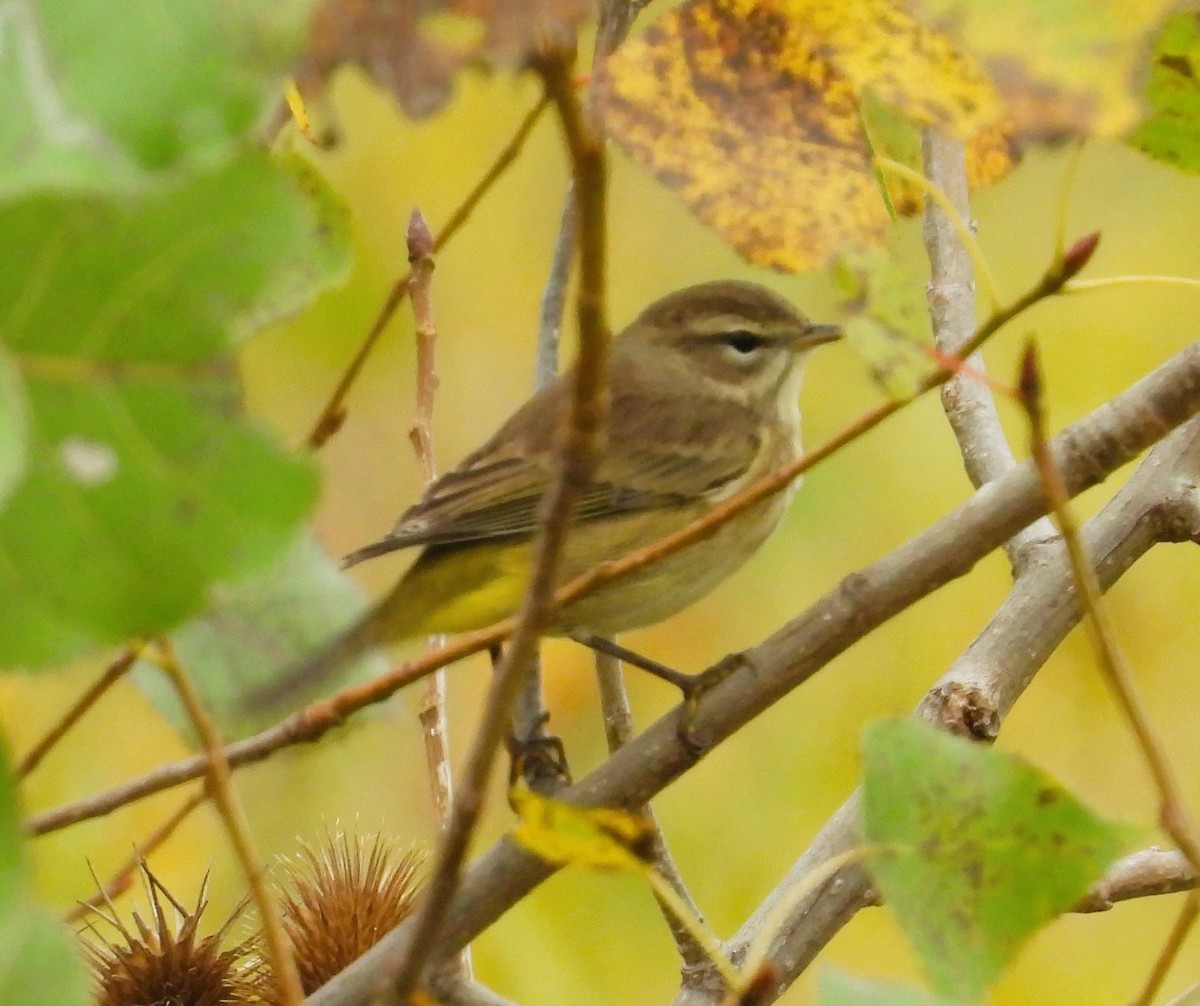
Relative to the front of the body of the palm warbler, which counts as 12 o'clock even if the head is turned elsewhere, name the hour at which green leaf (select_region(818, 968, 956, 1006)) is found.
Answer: The green leaf is roughly at 3 o'clock from the palm warbler.

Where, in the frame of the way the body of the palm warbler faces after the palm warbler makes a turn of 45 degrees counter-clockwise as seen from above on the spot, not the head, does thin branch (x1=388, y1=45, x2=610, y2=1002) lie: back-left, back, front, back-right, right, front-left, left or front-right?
back-right

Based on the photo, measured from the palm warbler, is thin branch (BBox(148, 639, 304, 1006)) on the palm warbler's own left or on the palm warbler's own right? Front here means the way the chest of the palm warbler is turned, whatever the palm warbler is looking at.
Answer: on the palm warbler's own right

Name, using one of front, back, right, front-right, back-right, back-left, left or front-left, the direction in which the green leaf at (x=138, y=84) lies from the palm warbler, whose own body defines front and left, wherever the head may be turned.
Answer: right

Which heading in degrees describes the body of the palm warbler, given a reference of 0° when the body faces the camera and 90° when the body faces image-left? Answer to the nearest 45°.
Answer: approximately 270°
